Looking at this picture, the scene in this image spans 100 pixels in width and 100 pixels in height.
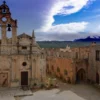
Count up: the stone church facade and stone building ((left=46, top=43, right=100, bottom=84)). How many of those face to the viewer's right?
0

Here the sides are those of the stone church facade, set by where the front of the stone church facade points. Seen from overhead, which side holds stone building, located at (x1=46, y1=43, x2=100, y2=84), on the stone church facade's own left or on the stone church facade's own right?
on the stone church facade's own left

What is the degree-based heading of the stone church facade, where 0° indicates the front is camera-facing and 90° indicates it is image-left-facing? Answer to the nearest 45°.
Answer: approximately 0°

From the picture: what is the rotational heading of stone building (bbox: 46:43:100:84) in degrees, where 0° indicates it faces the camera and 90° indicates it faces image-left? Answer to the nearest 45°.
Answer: approximately 45°
